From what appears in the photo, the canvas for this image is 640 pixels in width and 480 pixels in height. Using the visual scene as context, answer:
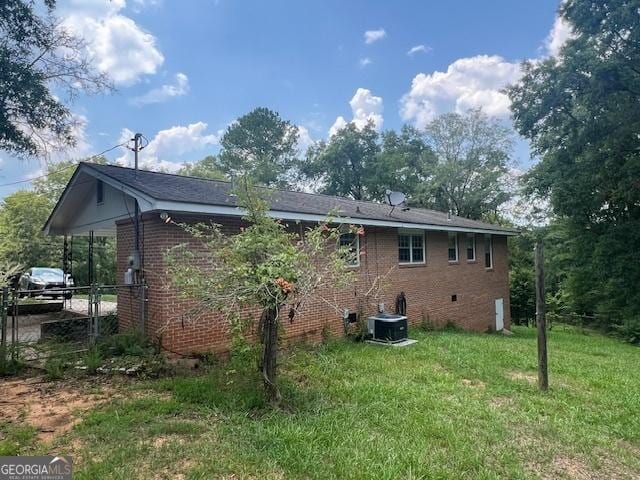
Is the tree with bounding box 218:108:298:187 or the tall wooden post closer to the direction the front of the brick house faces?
the tree

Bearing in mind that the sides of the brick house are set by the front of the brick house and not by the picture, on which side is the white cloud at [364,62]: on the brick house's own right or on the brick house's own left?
on the brick house's own right

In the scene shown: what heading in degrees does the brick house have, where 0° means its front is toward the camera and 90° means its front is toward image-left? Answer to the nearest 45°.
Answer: approximately 135°

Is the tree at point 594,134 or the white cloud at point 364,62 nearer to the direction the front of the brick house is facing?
the white cloud

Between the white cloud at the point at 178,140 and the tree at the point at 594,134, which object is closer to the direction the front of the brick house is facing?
the white cloud

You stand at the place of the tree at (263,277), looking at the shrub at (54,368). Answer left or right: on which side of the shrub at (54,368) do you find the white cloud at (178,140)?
right

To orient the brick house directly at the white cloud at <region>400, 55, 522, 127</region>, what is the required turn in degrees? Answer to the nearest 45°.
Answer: approximately 90° to its right

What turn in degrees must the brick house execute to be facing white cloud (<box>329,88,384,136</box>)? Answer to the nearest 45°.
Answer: approximately 45° to its right

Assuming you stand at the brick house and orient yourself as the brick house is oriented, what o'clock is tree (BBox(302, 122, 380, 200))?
The tree is roughly at 2 o'clock from the brick house.
